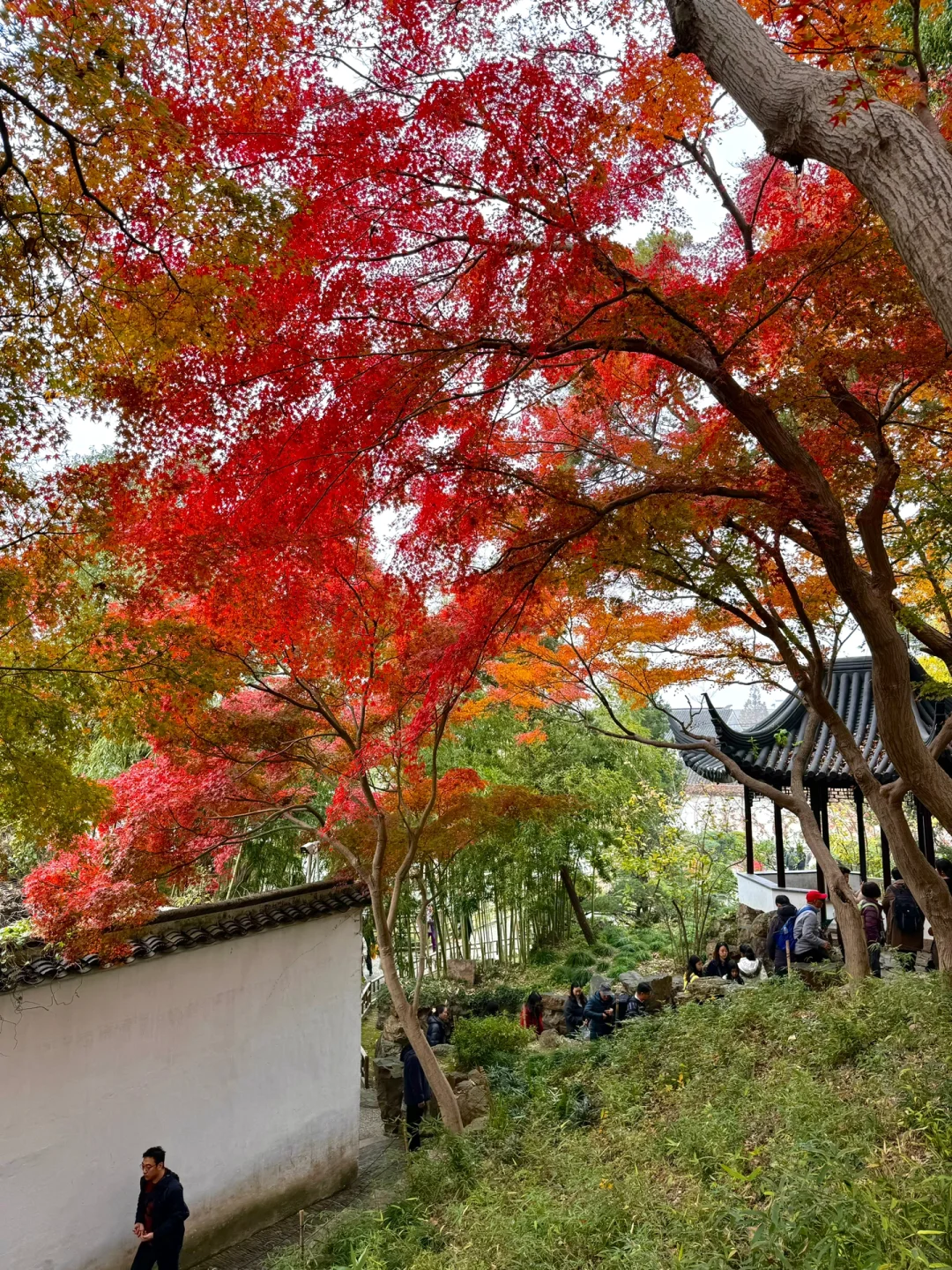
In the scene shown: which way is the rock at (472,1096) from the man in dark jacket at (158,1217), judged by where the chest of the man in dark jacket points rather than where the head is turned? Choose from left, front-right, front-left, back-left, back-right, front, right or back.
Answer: back

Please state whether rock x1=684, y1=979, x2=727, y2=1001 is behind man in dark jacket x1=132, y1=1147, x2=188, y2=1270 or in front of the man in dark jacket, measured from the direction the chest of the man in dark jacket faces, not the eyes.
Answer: behind

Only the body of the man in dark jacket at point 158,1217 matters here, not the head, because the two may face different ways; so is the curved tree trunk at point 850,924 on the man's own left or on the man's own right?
on the man's own left

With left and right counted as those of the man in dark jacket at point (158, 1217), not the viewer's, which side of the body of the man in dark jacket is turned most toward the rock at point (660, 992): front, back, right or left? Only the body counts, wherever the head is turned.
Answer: back

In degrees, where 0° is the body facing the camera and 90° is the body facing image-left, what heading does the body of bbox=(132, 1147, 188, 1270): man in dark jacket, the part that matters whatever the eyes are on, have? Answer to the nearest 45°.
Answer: approximately 45°

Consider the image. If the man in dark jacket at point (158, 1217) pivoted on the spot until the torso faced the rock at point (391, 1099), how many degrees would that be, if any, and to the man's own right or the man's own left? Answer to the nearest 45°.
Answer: approximately 180°

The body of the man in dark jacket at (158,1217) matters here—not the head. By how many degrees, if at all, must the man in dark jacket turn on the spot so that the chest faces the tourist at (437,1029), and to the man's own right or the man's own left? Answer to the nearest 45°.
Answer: approximately 180°

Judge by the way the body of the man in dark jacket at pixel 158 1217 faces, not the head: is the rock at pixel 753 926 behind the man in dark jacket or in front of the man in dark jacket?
behind

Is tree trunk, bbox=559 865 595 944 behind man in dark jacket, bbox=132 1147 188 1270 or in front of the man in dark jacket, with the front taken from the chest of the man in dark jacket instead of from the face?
behind

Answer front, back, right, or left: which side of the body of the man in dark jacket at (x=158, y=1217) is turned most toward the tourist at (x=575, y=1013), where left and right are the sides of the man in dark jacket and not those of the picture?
back
